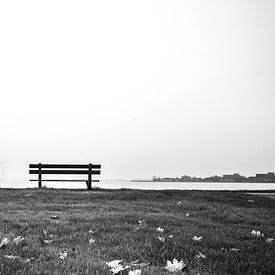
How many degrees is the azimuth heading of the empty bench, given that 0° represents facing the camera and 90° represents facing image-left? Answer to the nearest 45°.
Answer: approximately 180°
